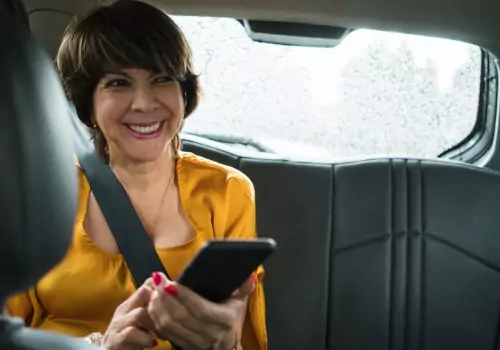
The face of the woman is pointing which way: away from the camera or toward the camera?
toward the camera

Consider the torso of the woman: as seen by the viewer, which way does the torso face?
toward the camera
